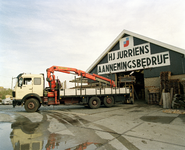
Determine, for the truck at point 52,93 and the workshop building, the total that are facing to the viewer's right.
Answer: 0

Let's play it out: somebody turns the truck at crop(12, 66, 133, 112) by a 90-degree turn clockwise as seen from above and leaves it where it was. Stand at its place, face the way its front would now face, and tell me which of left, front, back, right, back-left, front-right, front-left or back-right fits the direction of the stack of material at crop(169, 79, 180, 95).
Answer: right

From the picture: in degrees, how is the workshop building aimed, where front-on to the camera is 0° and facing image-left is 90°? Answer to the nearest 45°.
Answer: approximately 45°

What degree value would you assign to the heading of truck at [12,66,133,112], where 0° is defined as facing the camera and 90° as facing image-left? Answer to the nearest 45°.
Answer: approximately 90°

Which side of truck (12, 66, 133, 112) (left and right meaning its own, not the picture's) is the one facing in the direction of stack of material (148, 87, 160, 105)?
back

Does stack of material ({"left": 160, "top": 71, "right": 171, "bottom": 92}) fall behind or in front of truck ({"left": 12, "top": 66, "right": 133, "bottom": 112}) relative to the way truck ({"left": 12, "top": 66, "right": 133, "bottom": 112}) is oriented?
behind
